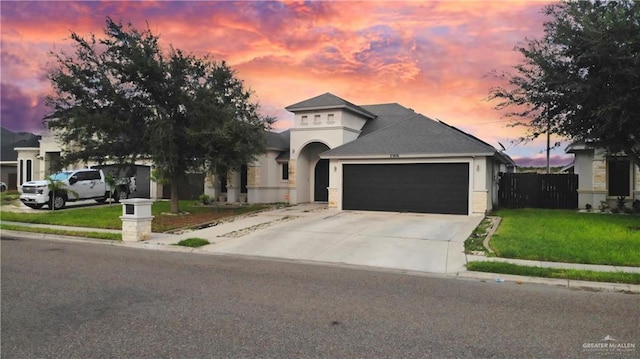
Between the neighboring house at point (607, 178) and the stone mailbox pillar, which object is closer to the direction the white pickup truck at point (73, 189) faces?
the stone mailbox pillar

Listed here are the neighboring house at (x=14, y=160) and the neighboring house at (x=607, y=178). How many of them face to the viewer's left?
0

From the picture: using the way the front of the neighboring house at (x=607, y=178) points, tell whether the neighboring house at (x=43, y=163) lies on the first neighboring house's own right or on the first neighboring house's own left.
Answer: on the first neighboring house's own right

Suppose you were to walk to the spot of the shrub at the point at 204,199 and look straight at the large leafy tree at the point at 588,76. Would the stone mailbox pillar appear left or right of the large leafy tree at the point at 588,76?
right

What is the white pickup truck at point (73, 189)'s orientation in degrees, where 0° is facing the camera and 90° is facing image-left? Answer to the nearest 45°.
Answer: approximately 45°

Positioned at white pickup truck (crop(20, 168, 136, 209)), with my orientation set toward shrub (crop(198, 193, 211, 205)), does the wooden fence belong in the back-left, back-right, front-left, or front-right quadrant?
front-right

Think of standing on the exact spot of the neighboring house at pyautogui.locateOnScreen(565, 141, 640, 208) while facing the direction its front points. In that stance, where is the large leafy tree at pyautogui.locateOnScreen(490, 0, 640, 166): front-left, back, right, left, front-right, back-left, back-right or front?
front

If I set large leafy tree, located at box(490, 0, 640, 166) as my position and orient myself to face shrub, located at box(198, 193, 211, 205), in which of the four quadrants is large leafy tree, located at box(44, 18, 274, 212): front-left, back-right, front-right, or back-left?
front-left

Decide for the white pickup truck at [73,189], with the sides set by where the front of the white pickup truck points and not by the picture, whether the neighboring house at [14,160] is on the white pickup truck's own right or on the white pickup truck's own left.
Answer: on the white pickup truck's own right

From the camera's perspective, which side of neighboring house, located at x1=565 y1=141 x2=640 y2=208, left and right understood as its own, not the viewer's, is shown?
front
